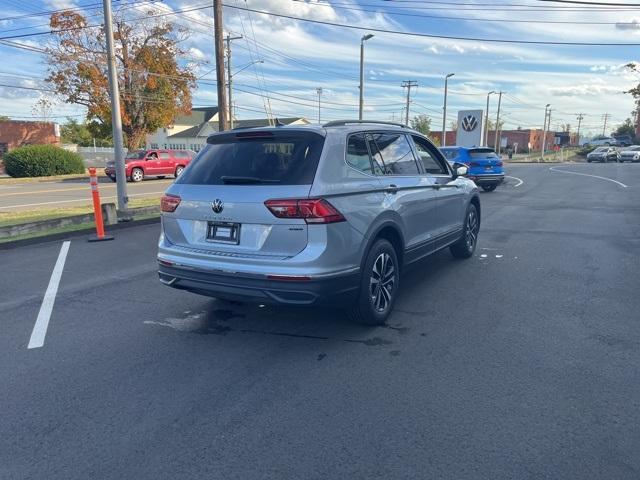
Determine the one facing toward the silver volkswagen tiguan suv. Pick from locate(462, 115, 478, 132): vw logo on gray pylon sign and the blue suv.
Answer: the vw logo on gray pylon sign

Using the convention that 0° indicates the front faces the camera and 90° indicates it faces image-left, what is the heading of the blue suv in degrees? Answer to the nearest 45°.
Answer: approximately 135°

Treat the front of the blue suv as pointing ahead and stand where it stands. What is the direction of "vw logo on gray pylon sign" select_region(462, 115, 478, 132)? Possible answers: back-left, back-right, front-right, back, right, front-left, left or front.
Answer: front-right

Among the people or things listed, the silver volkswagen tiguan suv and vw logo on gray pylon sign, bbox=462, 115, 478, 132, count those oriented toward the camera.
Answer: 1

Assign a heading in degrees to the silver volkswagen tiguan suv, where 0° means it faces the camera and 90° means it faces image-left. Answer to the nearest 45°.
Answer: approximately 225°

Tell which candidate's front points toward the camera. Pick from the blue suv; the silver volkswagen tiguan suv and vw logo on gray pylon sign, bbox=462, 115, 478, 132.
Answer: the vw logo on gray pylon sign

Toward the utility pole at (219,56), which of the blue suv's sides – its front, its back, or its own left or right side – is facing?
left

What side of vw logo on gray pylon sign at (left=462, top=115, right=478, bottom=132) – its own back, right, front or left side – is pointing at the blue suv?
front

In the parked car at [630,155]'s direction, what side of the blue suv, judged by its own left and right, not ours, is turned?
right

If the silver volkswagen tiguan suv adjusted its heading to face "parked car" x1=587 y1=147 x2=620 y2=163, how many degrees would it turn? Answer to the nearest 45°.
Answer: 0° — it already faces it

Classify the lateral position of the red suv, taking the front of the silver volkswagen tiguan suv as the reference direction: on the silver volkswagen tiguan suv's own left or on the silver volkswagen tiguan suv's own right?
on the silver volkswagen tiguan suv's own left

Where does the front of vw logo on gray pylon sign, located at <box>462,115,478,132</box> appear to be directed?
toward the camera

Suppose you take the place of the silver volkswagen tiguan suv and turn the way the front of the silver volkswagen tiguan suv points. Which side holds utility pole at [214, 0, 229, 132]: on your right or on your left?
on your left

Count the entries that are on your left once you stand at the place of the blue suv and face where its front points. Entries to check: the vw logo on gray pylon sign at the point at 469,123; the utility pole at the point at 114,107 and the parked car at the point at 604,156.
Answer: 1

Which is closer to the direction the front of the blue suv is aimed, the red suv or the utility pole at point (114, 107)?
the red suv

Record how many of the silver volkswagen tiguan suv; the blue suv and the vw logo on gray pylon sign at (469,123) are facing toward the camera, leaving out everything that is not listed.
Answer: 1
